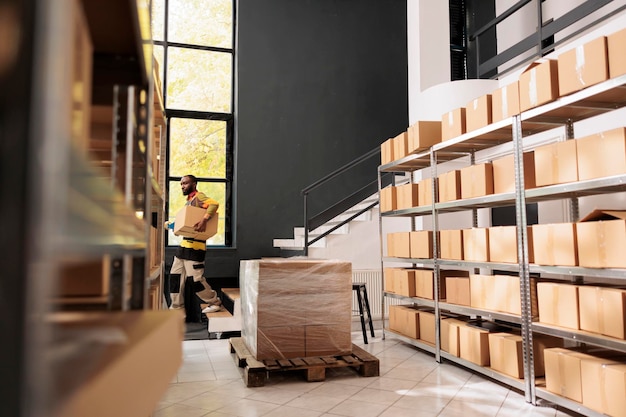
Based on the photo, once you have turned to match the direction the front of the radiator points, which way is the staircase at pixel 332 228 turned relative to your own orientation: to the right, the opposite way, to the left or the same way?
to the right

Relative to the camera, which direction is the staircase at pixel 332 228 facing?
to the viewer's left

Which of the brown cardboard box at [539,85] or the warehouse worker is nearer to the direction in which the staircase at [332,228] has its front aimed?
the warehouse worker

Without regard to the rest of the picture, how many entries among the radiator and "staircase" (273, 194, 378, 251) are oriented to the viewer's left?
1
